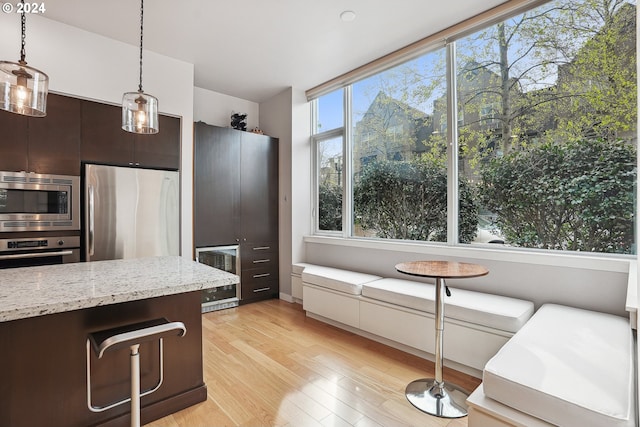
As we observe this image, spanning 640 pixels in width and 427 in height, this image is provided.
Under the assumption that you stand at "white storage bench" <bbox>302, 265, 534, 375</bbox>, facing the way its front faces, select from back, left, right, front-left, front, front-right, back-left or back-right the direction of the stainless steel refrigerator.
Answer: front-right

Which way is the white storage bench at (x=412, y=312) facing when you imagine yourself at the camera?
facing the viewer and to the left of the viewer

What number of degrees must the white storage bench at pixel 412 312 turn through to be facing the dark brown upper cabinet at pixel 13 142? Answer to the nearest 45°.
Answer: approximately 45° to its right

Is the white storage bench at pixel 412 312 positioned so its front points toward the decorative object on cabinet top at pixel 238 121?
no

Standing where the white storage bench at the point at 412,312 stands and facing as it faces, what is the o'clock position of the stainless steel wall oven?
The stainless steel wall oven is roughly at 1 o'clock from the white storage bench.

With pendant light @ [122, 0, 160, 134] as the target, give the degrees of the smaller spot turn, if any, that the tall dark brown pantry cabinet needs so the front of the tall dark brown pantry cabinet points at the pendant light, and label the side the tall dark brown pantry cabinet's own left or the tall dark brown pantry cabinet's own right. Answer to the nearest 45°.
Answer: approximately 45° to the tall dark brown pantry cabinet's own right

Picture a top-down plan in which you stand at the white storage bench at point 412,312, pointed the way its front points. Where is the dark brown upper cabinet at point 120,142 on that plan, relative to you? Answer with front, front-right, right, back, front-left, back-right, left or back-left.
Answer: front-right

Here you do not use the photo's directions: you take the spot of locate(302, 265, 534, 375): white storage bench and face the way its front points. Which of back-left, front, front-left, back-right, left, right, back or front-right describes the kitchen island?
front

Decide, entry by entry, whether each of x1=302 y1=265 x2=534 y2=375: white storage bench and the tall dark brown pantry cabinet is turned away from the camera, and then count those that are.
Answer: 0

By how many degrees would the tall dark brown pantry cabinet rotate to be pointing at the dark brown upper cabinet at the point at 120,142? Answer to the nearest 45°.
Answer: approximately 90° to its right

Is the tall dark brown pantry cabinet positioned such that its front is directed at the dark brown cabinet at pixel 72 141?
no

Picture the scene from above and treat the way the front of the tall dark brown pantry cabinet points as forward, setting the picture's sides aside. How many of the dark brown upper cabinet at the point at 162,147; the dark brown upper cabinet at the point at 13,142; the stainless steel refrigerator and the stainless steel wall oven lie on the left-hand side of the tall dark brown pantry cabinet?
0

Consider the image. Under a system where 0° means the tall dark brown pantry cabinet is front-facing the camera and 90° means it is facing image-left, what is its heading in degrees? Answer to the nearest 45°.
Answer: approximately 315°

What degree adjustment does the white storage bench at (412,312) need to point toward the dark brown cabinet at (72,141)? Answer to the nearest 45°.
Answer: approximately 45° to its right

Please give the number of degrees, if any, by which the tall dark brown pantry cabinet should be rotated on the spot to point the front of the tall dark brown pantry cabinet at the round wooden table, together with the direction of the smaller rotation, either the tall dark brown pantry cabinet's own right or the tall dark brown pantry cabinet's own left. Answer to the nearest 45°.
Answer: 0° — it already faces it

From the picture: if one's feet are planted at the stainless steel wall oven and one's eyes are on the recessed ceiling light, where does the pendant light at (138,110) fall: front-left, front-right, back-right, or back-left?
front-right

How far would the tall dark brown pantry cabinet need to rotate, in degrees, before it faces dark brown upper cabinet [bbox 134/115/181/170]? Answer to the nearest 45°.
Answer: approximately 90° to its right
